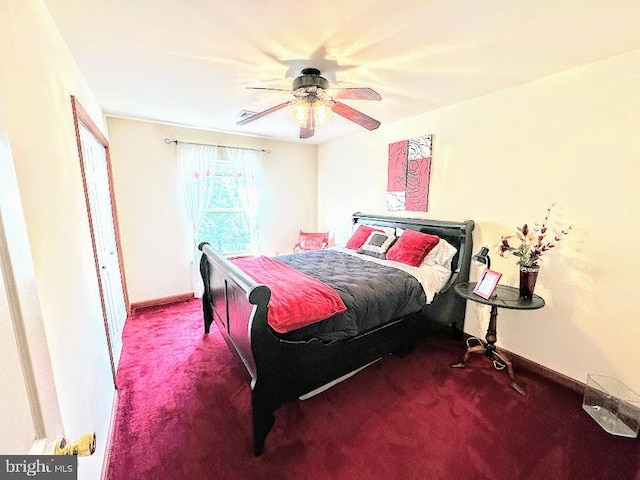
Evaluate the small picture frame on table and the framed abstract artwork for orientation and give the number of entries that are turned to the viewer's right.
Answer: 0

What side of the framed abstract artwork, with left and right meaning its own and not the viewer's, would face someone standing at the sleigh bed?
front

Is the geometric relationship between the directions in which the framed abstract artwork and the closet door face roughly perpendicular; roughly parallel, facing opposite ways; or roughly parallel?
roughly parallel, facing opposite ways

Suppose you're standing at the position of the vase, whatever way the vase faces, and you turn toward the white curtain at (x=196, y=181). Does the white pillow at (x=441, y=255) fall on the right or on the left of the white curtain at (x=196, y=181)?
right

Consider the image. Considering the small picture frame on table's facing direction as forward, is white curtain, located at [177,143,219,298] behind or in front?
in front

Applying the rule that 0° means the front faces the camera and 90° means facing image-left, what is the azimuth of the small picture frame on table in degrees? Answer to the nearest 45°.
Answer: approximately 45°

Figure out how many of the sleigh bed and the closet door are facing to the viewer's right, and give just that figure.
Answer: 1

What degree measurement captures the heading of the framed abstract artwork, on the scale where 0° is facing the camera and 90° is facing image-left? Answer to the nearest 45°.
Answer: approximately 45°

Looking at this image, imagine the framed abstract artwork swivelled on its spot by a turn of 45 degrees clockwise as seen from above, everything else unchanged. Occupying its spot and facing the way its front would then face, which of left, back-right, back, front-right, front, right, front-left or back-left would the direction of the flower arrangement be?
back-left

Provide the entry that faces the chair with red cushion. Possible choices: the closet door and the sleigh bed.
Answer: the closet door

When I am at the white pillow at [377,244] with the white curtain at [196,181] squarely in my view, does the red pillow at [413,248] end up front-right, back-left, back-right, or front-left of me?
back-left

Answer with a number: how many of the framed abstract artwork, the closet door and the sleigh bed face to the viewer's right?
1

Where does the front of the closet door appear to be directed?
to the viewer's right

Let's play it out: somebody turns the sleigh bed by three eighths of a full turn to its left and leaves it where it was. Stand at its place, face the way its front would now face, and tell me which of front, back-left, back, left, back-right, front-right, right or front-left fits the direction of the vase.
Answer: front

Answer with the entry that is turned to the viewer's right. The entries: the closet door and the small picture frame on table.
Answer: the closet door

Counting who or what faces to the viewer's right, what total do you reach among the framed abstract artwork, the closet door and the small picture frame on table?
1
